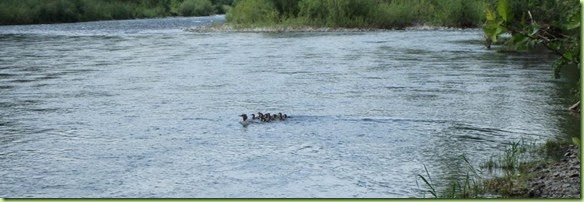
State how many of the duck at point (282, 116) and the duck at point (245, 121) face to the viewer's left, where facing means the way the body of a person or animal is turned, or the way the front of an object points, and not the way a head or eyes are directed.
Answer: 2

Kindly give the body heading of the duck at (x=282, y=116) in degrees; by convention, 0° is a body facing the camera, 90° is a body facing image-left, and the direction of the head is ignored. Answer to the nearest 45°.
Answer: approximately 90°

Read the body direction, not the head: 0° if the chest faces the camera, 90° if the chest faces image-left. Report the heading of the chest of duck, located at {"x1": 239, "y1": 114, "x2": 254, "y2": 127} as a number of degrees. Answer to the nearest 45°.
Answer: approximately 90°

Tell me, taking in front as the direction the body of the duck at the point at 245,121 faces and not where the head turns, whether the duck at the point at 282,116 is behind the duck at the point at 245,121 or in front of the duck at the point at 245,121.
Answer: behind

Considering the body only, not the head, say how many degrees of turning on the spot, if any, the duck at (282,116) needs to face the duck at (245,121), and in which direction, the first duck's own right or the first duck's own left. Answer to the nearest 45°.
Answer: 0° — it already faces it
